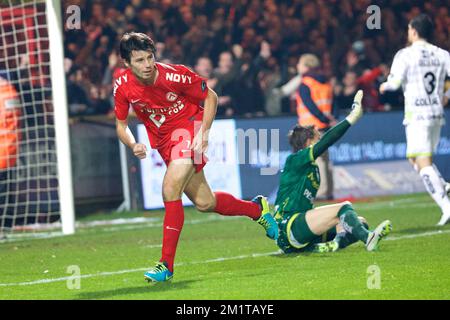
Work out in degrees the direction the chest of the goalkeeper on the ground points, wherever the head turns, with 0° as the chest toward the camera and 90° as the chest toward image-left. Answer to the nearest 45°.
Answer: approximately 270°

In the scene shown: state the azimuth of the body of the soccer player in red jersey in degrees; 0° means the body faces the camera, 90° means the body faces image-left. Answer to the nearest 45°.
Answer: approximately 45°

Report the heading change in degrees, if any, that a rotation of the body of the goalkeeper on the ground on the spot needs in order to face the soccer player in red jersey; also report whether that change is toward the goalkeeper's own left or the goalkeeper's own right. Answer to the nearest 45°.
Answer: approximately 135° to the goalkeeper's own right

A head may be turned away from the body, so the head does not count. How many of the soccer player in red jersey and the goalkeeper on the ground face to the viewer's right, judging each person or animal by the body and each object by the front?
1

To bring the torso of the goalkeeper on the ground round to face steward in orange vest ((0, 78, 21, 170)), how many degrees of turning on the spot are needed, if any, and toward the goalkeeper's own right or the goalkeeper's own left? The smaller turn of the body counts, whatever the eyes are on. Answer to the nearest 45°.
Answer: approximately 135° to the goalkeeper's own left

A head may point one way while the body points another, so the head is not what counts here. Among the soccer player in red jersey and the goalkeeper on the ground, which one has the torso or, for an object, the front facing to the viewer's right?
the goalkeeper on the ground

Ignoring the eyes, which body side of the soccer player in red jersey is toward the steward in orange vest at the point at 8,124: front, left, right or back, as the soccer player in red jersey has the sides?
right
